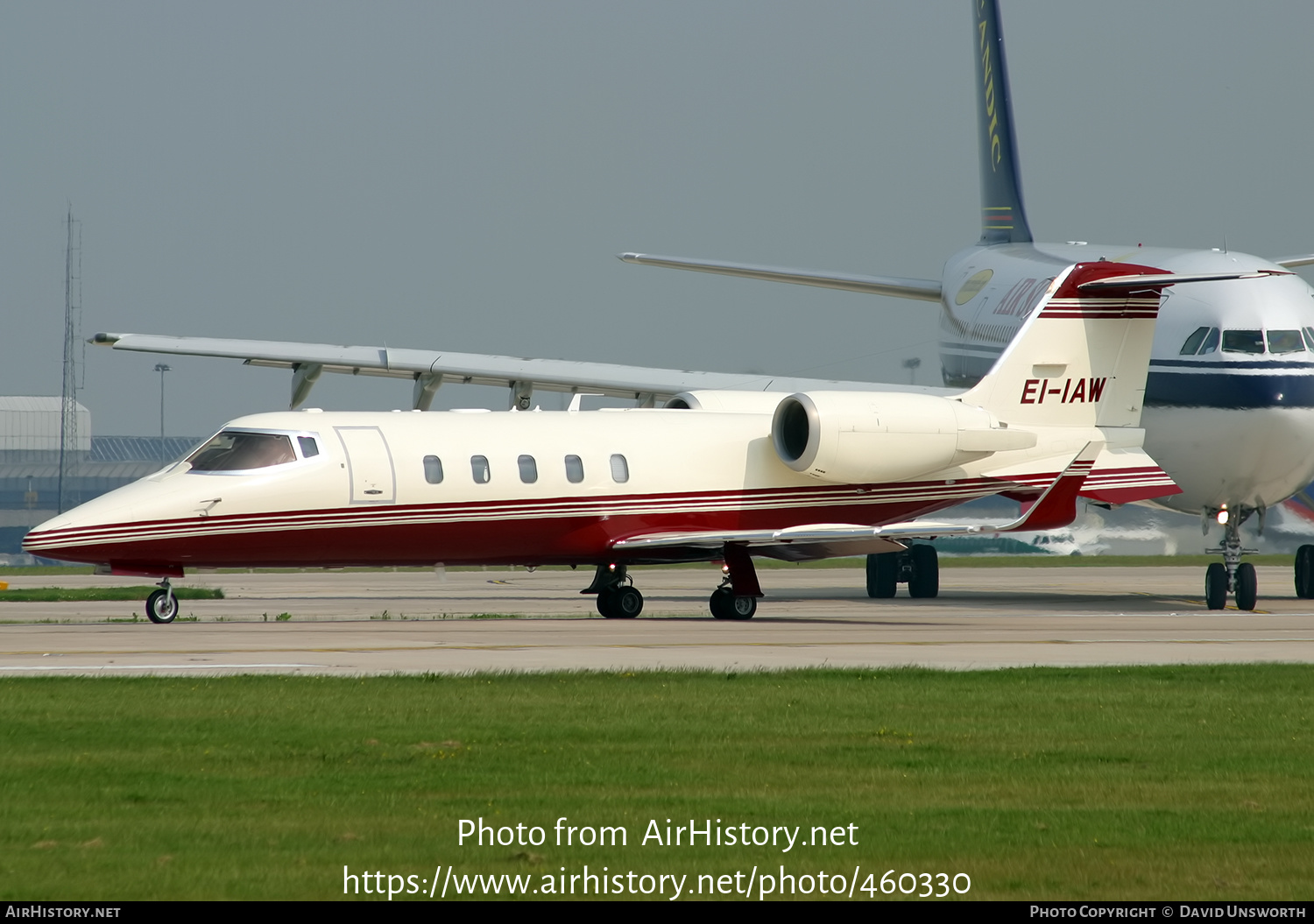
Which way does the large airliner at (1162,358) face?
toward the camera
